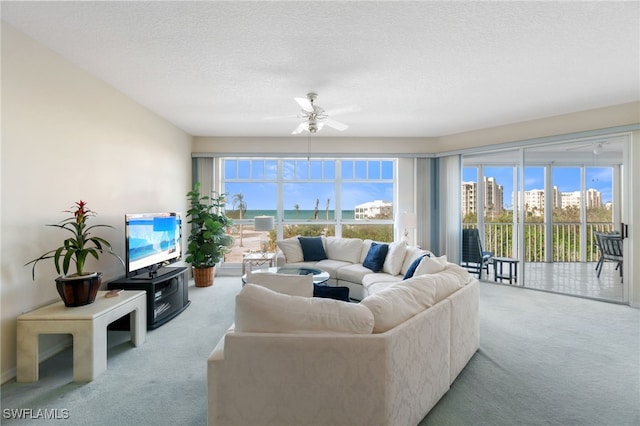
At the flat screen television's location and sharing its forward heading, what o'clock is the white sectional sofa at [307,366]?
The white sectional sofa is roughly at 1 o'clock from the flat screen television.

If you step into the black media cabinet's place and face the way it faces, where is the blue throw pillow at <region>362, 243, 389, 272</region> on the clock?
The blue throw pillow is roughly at 11 o'clock from the black media cabinet.

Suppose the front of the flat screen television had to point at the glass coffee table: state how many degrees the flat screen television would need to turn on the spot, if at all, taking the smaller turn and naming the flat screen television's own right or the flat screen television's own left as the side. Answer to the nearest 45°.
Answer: approximately 45° to the flat screen television's own left

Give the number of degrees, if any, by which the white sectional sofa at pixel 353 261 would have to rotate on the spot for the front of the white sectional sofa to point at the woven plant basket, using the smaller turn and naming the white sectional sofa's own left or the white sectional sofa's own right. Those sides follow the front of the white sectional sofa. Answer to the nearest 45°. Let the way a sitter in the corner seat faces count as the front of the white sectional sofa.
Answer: approximately 45° to the white sectional sofa's own right

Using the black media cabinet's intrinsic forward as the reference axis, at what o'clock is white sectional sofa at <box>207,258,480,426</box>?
The white sectional sofa is roughly at 1 o'clock from the black media cabinet.

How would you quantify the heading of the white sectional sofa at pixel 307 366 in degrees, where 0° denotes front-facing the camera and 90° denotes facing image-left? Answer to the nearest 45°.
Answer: approximately 135°

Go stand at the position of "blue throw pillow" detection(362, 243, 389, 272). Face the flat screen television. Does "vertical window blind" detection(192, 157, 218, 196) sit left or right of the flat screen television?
right

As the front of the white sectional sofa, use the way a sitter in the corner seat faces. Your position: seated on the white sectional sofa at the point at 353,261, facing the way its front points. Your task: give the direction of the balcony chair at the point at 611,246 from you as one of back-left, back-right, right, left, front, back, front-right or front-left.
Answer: back-left

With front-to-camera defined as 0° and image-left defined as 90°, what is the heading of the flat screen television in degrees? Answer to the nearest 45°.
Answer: approximately 315°

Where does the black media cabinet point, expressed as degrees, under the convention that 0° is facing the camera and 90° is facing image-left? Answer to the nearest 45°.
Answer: approximately 315°
